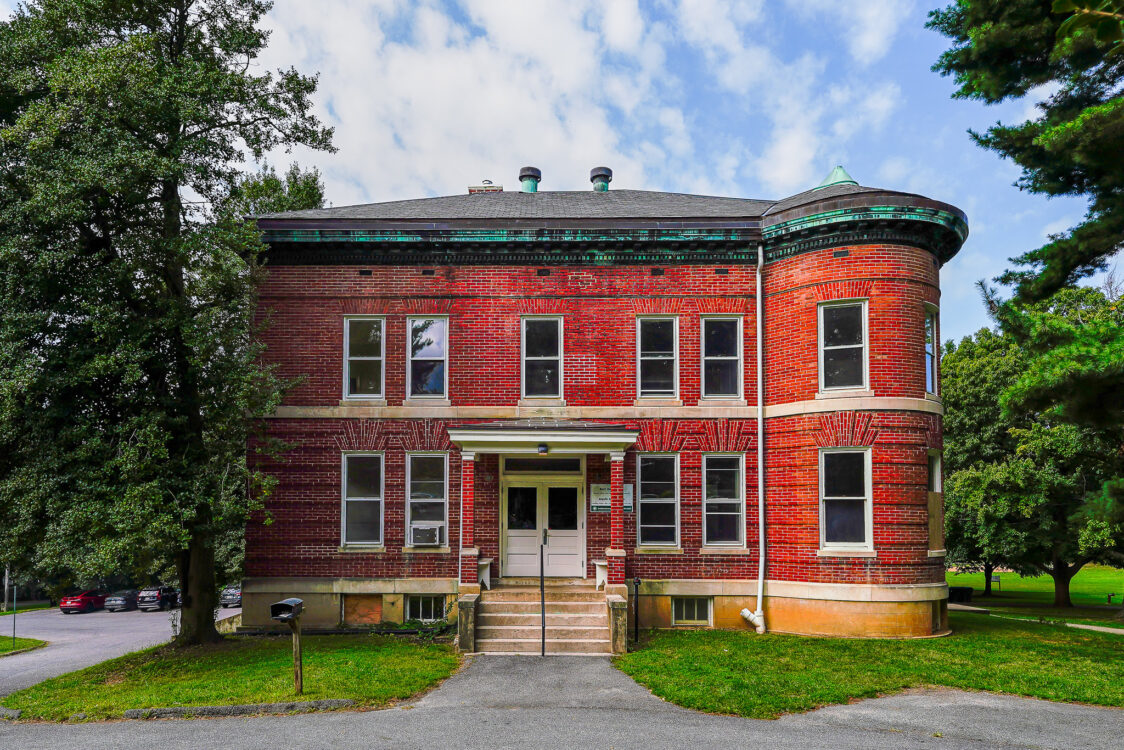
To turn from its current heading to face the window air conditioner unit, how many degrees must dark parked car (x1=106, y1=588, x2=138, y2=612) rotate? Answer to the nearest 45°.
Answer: approximately 45° to its left

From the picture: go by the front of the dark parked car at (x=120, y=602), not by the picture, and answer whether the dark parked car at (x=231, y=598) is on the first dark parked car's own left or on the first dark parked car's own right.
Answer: on the first dark parked car's own right

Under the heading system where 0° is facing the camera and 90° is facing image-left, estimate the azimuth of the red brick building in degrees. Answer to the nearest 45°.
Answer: approximately 0°

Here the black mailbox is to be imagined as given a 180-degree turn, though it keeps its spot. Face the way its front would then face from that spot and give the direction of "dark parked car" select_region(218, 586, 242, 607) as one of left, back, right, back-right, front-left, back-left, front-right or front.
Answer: front-left

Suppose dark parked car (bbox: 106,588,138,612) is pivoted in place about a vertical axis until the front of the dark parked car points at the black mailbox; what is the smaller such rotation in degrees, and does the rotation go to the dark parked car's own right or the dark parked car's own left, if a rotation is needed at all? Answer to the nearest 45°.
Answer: approximately 45° to the dark parked car's own left

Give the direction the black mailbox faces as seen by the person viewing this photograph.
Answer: facing the viewer and to the left of the viewer

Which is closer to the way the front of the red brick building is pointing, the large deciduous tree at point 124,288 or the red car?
the large deciduous tree

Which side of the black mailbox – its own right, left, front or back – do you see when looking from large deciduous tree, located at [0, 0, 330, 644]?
right

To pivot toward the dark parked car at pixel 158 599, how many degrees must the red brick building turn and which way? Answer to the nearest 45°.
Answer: approximately 135° to its right

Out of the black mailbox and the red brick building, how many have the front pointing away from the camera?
0
